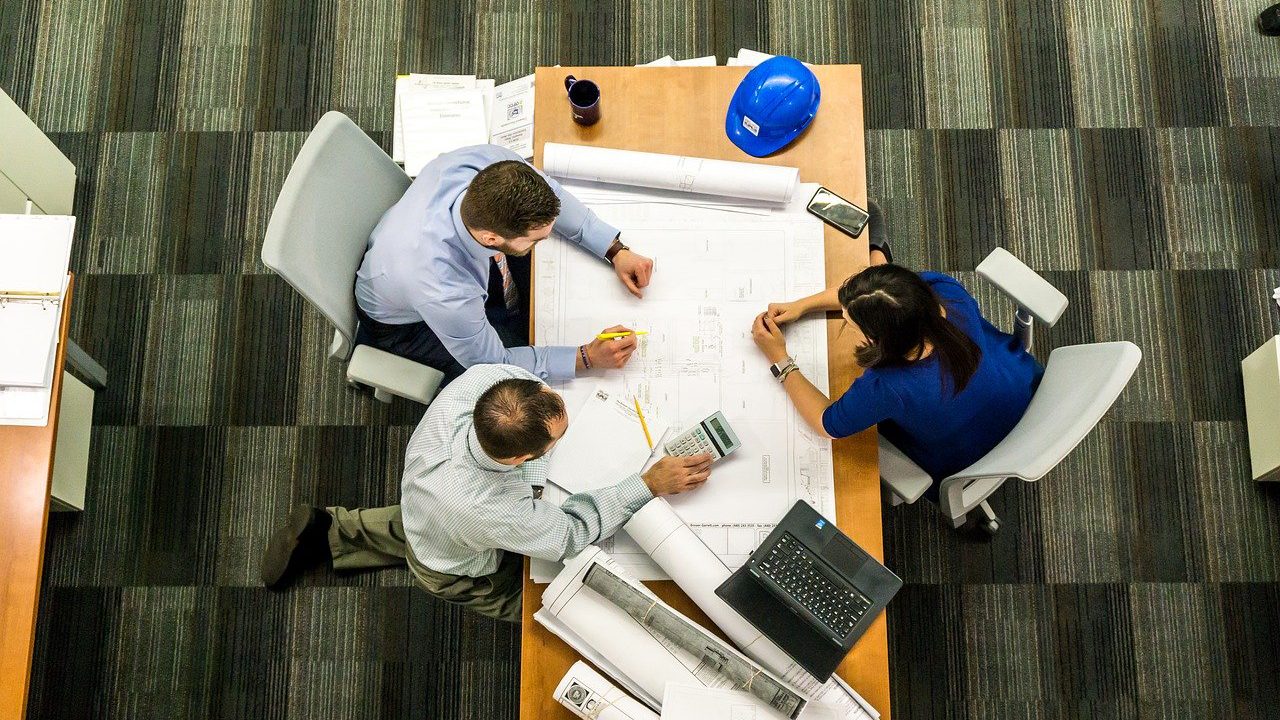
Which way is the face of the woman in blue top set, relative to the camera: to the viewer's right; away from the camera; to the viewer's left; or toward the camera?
to the viewer's left

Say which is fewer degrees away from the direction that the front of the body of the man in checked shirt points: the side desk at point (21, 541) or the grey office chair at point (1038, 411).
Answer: the grey office chair

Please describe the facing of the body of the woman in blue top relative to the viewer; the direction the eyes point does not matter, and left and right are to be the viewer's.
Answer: facing away from the viewer and to the left of the viewer

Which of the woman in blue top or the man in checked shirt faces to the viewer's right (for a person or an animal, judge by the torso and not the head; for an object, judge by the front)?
the man in checked shirt

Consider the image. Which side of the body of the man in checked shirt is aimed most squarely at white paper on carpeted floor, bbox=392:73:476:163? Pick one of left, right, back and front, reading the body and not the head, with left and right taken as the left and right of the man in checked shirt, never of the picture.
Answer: left

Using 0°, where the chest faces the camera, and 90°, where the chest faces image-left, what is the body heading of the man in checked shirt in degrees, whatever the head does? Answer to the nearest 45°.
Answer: approximately 270°

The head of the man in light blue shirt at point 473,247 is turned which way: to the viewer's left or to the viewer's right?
to the viewer's right
